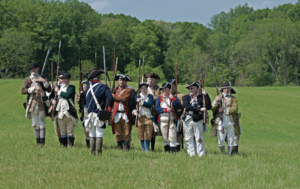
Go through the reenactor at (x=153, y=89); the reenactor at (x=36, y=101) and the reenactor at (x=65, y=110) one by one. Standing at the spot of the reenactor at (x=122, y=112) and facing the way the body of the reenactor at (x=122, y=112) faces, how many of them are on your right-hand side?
2

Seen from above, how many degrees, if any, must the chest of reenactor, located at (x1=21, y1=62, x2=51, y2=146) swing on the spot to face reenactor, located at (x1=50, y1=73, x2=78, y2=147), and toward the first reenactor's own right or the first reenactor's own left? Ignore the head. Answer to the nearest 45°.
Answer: approximately 45° to the first reenactor's own left

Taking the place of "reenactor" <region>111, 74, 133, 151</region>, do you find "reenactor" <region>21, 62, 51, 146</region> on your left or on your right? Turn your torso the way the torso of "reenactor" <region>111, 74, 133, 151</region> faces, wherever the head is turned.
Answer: on your right

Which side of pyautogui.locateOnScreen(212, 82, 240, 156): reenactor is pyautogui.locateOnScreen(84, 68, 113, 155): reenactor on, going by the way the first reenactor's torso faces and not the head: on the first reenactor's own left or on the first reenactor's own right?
on the first reenactor's own right

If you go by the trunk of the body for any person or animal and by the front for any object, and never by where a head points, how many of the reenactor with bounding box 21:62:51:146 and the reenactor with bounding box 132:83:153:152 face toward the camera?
2

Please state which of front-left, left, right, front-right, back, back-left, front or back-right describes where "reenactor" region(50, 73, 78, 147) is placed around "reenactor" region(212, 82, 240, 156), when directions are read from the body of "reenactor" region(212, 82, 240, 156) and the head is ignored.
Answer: right

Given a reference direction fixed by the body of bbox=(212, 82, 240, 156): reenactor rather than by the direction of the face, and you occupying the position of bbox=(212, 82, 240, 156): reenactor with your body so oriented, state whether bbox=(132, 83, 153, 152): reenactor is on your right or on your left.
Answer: on your right

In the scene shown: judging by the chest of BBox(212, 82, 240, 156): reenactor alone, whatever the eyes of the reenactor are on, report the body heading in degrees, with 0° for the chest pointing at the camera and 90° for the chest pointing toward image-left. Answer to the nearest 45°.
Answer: approximately 0°

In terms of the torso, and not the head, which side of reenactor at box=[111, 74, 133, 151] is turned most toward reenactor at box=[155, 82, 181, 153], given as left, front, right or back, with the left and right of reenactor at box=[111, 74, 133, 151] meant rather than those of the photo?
left

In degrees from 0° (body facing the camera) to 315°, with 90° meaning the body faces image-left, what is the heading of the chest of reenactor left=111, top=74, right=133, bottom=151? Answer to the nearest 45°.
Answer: approximately 0°

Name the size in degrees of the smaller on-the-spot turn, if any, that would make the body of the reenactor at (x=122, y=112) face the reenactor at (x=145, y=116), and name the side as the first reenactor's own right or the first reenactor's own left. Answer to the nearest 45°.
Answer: approximately 90° to the first reenactor's own left
